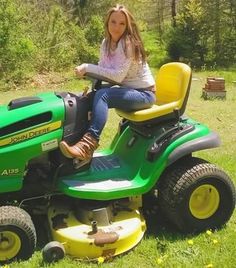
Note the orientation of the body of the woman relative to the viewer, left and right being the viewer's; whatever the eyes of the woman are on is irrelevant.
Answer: facing the viewer and to the left of the viewer

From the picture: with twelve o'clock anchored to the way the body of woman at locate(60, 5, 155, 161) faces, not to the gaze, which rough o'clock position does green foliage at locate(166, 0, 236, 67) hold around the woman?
The green foliage is roughly at 5 o'clock from the woman.

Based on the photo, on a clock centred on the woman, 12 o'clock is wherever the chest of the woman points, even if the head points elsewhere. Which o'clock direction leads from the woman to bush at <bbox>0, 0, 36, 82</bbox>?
The bush is roughly at 4 o'clock from the woman.
